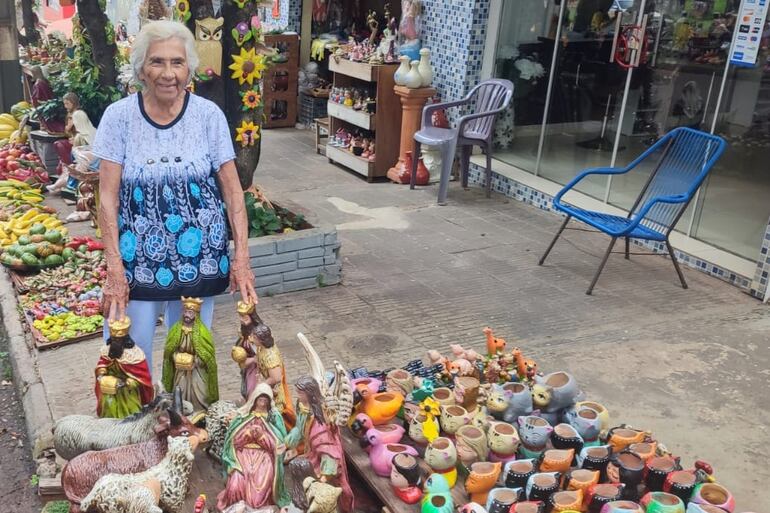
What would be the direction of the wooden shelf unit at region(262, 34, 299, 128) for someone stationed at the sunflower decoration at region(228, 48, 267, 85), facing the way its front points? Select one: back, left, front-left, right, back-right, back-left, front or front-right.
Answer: back

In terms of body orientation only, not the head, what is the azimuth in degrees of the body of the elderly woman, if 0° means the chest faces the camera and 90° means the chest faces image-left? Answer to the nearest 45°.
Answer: approximately 0°

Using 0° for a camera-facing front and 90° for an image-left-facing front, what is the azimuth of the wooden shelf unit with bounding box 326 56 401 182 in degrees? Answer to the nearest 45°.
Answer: approximately 45°

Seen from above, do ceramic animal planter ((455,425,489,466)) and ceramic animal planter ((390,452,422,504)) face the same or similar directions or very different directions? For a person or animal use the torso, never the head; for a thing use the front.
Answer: same or similar directions

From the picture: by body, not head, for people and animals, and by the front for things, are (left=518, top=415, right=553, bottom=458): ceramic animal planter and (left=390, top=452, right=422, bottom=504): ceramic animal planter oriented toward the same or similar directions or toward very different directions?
same or similar directions

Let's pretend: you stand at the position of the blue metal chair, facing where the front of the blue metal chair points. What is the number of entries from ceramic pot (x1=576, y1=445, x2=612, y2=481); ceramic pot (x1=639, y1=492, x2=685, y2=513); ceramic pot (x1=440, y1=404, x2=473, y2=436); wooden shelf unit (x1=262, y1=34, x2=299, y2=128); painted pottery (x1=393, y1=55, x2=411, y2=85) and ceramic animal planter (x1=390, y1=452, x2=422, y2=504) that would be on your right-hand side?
2

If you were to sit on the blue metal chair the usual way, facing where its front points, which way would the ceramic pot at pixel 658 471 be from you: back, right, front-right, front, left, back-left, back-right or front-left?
front-left

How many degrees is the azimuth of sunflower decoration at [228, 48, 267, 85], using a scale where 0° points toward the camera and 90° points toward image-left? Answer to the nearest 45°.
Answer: approximately 0°

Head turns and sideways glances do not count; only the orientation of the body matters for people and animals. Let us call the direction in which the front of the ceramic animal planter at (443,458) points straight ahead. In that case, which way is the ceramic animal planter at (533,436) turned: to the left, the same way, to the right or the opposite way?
the same way

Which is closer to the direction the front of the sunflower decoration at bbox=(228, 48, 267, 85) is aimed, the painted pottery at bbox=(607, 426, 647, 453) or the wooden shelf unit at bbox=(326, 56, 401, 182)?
the painted pottery

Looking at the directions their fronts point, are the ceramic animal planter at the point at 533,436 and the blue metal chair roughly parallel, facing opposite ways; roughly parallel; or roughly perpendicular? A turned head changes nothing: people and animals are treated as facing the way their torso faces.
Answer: roughly parallel

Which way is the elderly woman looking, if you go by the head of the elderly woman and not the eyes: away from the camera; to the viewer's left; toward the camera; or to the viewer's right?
toward the camera

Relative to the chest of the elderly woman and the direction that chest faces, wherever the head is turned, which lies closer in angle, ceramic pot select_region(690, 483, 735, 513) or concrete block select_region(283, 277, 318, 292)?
the ceramic pot

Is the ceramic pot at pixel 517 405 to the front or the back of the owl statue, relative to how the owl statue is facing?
to the front

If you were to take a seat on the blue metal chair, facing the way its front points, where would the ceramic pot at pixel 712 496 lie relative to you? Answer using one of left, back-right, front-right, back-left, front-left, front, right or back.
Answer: front-left

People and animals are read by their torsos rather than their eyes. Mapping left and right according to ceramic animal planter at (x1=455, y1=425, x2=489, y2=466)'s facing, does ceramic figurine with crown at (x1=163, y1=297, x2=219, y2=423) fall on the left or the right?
on its right

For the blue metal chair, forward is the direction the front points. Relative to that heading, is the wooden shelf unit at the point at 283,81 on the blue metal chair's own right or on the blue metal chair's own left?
on the blue metal chair's own right
